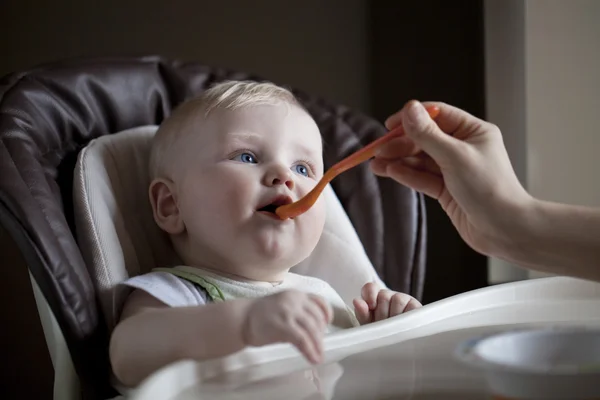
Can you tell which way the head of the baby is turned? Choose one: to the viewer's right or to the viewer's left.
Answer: to the viewer's right

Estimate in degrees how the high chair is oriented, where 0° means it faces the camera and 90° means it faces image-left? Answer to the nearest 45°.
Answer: approximately 315°

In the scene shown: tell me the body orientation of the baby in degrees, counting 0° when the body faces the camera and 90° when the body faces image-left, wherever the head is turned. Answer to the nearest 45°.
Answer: approximately 315°
